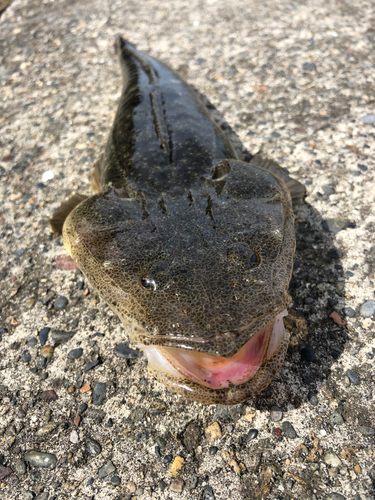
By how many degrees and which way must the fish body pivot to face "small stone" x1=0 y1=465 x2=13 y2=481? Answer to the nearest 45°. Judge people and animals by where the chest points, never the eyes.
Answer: approximately 90° to its right

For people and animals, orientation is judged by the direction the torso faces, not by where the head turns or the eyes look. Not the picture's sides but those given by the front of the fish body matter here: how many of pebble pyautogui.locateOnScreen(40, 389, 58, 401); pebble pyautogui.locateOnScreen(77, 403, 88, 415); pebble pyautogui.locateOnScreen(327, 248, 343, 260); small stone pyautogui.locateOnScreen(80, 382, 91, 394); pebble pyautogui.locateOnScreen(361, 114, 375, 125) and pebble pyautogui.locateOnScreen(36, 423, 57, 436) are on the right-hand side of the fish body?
4

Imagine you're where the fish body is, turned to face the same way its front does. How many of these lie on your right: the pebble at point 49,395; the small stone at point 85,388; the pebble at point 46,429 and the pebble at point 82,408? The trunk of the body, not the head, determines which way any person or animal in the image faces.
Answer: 4

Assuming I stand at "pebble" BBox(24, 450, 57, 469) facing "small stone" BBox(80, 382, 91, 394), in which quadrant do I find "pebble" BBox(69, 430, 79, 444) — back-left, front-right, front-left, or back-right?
front-right

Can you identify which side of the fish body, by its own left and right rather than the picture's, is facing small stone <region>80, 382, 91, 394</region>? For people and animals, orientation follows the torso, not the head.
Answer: front

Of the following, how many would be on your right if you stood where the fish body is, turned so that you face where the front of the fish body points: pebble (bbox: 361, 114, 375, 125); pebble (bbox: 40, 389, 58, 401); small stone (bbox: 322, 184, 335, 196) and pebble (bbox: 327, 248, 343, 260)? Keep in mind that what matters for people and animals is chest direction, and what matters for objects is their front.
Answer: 1

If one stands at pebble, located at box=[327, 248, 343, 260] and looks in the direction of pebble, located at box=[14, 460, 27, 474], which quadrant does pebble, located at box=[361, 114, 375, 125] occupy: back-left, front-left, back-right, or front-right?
back-right

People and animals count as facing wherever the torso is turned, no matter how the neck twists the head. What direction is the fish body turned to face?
toward the camera

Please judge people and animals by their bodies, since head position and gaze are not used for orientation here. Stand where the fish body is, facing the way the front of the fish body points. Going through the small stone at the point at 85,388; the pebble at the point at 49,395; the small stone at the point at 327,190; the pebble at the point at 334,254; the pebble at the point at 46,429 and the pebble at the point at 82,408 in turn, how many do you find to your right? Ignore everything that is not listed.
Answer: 4

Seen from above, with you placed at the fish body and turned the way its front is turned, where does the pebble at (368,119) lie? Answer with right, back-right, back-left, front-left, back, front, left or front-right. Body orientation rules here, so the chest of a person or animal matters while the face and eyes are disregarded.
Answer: back-left

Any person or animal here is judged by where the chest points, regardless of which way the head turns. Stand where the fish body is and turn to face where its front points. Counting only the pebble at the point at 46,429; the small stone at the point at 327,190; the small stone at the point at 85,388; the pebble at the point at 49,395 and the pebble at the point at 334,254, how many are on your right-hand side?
3
